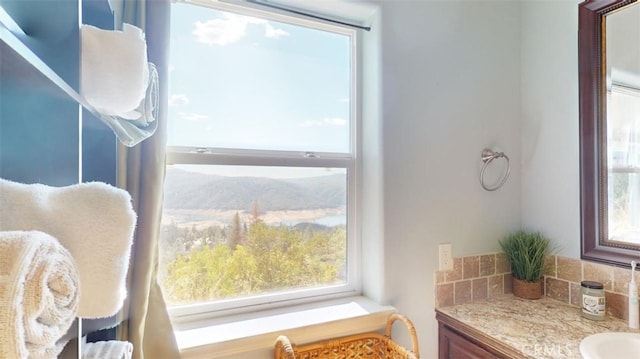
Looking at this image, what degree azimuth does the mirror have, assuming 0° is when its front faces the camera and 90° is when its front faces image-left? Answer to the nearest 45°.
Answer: approximately 45°

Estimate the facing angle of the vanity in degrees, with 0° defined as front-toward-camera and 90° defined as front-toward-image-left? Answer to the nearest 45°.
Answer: approximately 45°
